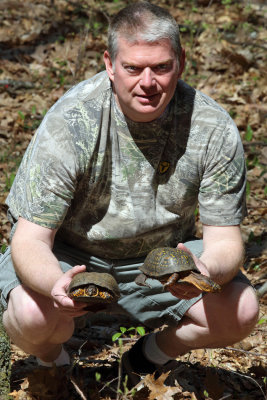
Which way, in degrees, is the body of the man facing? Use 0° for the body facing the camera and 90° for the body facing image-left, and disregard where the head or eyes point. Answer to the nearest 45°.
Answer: approximately 0°

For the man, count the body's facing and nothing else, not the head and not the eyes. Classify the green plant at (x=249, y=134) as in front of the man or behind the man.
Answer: behind

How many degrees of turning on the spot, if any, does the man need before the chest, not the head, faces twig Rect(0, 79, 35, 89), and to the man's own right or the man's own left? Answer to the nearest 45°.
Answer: approximately 180°
